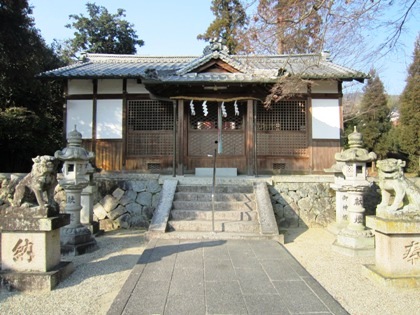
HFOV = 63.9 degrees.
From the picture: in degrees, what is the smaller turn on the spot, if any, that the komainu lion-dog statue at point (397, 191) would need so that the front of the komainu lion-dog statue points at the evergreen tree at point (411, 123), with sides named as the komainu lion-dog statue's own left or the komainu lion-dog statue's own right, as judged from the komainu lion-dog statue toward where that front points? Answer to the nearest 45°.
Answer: approximately 135° to the komainu lion-dog statue's own right

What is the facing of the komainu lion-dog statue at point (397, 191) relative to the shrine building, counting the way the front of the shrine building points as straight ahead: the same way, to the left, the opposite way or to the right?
to the right

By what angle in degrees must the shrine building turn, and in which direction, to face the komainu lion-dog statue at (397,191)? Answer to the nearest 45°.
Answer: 0° — it already faces it

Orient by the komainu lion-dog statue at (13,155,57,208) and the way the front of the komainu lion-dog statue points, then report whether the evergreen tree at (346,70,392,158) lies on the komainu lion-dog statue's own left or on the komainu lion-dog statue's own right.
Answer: on the komainu lion-dog statue's own left

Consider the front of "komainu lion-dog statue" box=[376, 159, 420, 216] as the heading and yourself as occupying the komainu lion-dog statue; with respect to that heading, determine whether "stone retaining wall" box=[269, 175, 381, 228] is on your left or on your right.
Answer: on your right

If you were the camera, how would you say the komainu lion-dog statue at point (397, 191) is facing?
facing the viewer and to the left of the viewer

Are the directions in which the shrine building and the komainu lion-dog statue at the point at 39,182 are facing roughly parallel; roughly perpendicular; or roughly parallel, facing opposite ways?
roughly perpendicular

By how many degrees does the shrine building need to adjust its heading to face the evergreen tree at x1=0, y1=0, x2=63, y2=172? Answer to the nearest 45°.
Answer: approximately 90° to its right

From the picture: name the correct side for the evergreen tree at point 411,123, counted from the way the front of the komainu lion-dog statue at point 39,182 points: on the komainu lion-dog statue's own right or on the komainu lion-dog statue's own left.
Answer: on the komainu lion-dog statue's own left

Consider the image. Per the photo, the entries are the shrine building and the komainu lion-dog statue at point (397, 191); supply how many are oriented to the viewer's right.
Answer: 0

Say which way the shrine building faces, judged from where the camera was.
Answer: facing the viewer
